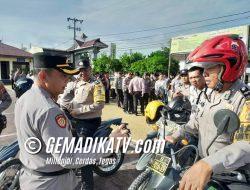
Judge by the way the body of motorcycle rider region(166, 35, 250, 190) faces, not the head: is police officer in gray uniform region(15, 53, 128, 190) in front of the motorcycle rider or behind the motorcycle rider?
in front

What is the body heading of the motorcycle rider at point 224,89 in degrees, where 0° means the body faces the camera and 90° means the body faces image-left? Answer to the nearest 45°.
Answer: approximately 45°

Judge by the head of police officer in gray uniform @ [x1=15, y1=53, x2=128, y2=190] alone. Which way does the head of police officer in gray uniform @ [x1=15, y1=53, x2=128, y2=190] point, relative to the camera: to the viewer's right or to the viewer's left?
to the viewer's right

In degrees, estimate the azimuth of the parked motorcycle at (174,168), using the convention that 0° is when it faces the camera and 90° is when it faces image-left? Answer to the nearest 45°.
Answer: approximately 45°

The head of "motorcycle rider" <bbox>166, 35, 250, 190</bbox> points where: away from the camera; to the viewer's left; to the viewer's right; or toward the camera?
to the viewer's left

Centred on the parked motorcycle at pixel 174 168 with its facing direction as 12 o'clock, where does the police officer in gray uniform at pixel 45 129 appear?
The police officer in gray uniform is roughly at 1 o'clock from the parked motorcycle.
